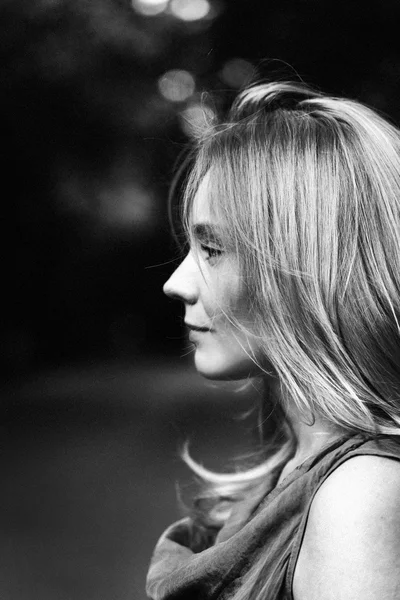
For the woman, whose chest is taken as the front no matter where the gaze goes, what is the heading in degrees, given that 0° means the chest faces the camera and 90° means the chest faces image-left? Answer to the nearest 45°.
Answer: approximately 90°

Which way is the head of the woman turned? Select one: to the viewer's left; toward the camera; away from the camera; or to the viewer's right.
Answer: to the viewer's left
